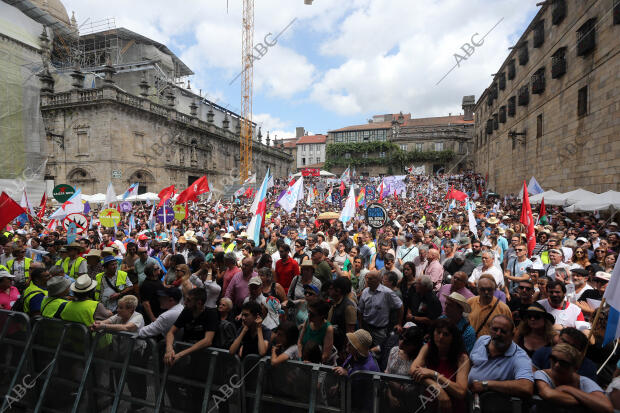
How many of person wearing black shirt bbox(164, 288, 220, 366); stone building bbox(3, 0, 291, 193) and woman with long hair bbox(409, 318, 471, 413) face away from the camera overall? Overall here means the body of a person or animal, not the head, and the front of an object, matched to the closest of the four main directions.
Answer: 0

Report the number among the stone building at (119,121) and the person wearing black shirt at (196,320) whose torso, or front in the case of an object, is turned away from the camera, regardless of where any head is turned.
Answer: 0

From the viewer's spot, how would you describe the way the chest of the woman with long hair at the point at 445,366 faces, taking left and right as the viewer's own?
facing the viewer and to the left of the viewer

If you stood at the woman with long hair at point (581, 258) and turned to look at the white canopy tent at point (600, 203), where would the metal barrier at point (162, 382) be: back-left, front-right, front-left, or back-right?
back-left

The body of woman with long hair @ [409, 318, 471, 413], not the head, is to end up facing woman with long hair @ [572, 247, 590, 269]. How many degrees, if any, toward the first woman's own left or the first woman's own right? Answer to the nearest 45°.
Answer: approximately 180°

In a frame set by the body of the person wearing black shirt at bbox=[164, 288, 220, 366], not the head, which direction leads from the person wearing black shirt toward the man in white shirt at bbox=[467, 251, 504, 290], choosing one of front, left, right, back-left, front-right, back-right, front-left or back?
back-left

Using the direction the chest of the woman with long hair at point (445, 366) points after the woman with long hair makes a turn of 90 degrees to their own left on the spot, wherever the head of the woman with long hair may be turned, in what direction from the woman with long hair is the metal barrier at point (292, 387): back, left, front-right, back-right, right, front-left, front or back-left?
back-right

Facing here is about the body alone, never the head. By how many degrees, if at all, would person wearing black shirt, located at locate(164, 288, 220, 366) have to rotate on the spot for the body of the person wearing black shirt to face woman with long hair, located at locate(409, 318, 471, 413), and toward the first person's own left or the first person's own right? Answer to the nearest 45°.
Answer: approximately 90° to the first person's own left

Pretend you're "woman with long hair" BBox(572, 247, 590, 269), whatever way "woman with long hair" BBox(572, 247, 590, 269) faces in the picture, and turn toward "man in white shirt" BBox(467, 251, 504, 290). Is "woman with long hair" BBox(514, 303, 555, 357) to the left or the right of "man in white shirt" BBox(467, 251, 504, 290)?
left

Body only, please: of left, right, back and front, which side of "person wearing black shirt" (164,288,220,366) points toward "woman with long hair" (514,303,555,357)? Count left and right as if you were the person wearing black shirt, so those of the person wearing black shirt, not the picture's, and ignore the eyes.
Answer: left

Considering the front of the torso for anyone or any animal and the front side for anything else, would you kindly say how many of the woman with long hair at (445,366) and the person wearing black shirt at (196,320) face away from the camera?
0

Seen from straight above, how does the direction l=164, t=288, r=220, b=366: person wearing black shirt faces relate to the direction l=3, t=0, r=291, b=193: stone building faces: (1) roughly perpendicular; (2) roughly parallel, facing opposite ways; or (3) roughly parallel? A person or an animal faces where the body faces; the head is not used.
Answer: roughly perpendicular

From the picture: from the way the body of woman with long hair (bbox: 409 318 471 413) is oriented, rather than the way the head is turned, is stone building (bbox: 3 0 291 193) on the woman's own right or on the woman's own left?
on the woman's own right
